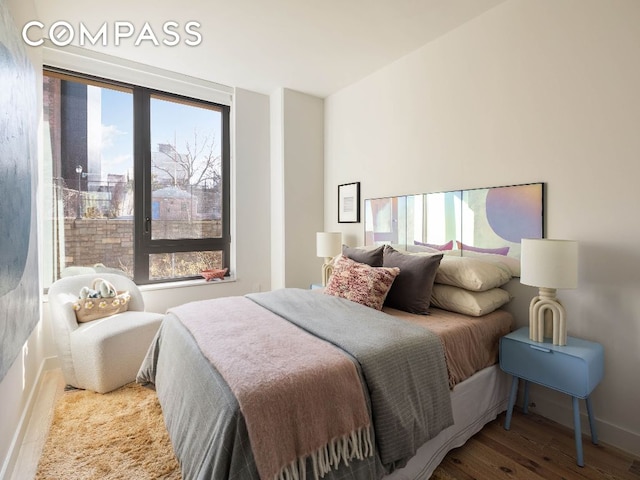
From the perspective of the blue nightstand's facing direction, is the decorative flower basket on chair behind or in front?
in front

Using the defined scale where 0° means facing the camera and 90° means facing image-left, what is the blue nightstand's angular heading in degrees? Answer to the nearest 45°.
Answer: approximately 45°

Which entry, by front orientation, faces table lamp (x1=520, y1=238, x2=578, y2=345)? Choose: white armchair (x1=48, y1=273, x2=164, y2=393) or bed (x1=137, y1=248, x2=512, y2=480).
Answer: the white armchair

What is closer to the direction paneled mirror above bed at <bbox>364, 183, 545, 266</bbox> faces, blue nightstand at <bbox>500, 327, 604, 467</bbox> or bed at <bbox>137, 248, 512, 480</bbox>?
the bed

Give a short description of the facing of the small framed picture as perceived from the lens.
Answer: facing the viewer and to the left of the viewer

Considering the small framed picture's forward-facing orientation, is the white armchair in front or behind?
in front

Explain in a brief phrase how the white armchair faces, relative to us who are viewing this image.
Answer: facing the viewer and to the right of the viewer

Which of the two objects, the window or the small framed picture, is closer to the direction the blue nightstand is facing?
the window

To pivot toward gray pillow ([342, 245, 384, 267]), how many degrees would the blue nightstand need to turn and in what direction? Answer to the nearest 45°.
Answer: approximately 45° to its right

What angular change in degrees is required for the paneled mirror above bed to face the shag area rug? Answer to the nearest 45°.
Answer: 0° — it already faces it

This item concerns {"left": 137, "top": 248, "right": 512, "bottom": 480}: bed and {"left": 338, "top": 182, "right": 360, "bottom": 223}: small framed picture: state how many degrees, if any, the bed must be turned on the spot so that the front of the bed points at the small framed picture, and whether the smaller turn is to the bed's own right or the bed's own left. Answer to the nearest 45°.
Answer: approximately 135° to the bed's own right

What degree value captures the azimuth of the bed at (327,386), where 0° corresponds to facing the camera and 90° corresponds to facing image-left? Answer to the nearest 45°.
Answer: approximately 45°

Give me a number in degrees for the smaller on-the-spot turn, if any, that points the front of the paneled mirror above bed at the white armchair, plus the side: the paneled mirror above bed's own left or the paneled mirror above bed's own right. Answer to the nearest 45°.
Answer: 0° — it already faces it
